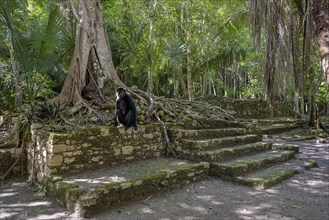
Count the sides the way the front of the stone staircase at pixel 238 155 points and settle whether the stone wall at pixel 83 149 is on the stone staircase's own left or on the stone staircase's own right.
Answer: on the stone staircase's own right

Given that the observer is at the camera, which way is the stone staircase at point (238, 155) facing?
facing the viewer and to the right of the viewer

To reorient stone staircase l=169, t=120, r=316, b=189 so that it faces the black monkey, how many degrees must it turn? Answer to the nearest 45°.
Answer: approximately 90° to its right
